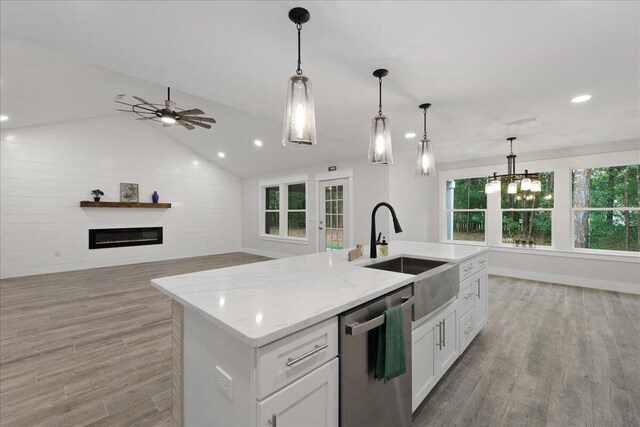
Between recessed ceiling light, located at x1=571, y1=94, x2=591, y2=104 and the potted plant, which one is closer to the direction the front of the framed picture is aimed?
the recessed ceiling light

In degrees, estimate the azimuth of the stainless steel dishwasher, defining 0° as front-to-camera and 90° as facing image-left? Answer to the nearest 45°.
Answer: approximately 315°

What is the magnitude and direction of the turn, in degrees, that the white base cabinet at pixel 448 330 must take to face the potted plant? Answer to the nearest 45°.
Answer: approximately 135° to its right

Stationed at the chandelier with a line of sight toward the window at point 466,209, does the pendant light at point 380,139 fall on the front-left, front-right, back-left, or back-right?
back-left

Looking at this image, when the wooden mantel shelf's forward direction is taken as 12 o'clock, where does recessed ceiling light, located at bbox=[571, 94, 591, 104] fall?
The recessed ceiling light is roughly at 11 o'clock from the wooden mantel shelf.

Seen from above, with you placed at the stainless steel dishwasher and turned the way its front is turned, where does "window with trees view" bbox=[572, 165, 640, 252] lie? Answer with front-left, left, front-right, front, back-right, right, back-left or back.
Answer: left

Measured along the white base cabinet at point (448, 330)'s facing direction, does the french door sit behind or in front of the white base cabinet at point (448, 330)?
behind

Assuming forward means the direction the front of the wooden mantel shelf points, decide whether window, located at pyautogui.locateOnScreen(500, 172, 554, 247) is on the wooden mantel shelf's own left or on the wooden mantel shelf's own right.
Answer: on the wooden mantel shelf's own left

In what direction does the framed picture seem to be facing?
toward the camera

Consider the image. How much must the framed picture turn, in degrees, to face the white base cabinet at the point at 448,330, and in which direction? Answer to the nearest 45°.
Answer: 0° — it already faces it

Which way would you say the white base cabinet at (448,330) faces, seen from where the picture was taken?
facing the viewer and to the right of the viewer

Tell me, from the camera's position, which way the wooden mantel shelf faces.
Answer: facing the viewer
